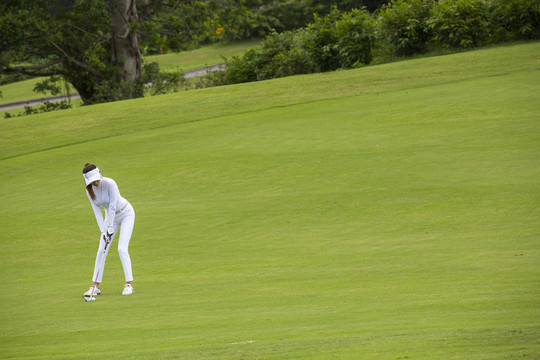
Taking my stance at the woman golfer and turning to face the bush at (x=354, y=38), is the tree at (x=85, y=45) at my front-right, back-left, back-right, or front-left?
front-left

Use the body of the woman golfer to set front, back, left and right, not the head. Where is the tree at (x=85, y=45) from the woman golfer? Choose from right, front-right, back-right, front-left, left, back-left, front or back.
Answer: back-right

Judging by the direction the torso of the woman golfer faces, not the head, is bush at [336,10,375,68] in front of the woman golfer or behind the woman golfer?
behind
